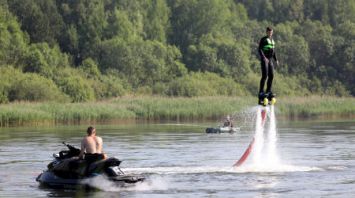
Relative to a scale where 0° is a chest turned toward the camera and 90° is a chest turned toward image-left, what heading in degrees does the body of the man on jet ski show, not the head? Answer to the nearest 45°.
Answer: approximately 180°

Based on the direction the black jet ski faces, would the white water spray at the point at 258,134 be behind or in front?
behind

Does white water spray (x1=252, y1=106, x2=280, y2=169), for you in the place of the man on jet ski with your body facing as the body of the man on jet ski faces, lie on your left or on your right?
on your right

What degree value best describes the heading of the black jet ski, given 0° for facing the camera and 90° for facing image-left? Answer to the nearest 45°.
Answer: approximately 90°
